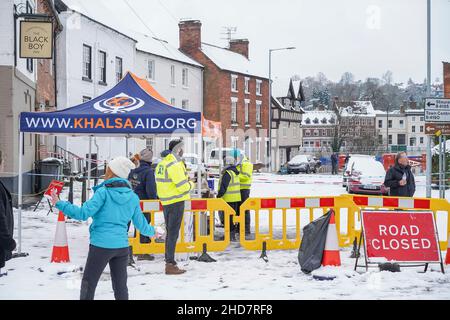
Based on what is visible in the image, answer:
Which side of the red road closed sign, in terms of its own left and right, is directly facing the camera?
front

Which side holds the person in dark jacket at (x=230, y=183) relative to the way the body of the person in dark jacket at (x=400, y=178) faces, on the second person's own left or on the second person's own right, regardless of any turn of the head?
on the second person's own right

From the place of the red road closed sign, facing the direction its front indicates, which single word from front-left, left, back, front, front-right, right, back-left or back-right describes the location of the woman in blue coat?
front-right

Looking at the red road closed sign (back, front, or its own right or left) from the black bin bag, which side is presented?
right

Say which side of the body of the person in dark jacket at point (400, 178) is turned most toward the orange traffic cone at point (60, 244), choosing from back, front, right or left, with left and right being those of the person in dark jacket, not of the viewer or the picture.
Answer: right

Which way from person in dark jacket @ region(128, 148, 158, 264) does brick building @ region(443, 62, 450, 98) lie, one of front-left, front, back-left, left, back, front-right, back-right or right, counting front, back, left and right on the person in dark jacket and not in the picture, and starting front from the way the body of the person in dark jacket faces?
front-right

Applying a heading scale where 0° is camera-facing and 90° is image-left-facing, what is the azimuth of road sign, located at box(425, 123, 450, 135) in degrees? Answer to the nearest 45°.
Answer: approximately 0°

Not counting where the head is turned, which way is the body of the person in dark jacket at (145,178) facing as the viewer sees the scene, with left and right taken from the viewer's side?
facing away from the viewer

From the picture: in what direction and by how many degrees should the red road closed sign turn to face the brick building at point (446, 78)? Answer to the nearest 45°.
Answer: approximately 180°

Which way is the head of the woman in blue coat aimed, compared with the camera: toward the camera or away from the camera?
away from the camera

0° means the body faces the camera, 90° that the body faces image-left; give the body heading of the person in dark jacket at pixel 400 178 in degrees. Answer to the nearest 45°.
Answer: approximately 315°
